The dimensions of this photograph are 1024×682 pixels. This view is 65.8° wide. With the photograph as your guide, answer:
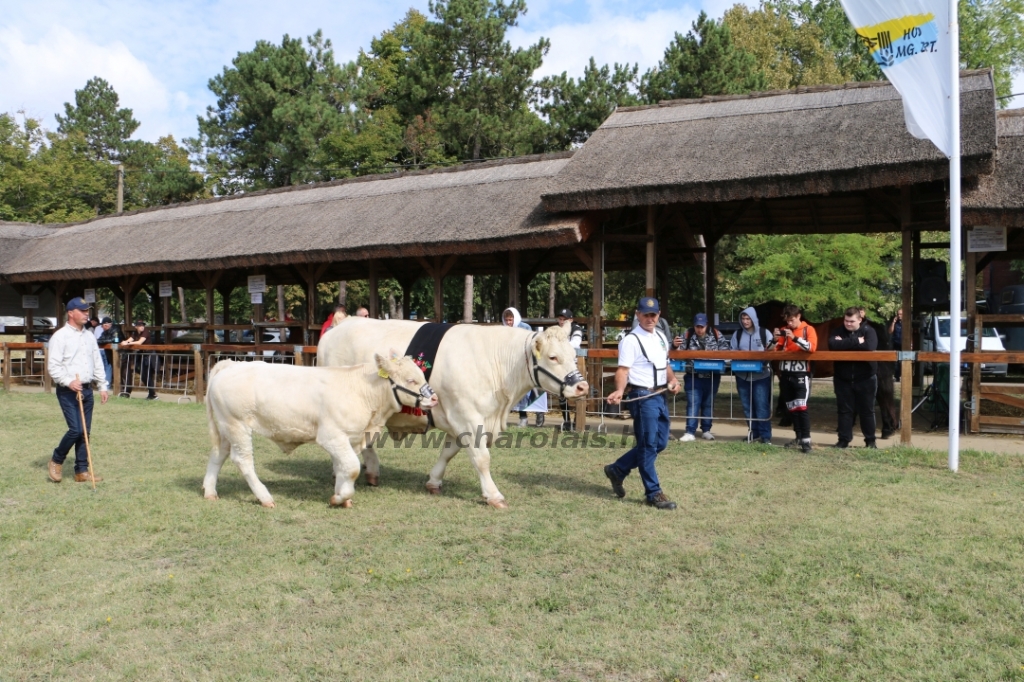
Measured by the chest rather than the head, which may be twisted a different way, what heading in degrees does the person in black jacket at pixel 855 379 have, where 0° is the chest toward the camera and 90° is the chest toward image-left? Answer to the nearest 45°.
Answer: approximately 0°

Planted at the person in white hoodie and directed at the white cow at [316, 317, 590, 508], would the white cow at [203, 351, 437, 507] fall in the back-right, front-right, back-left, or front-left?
front-right

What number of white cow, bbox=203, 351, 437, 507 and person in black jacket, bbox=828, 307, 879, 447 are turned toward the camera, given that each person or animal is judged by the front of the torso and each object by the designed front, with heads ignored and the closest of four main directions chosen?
1

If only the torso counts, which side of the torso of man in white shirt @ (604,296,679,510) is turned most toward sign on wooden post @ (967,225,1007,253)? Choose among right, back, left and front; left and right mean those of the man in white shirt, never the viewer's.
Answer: left

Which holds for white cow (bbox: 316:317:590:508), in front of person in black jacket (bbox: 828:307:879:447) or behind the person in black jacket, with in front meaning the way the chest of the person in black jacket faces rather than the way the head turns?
in front

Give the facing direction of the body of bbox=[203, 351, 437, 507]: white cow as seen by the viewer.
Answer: to the viewer's right

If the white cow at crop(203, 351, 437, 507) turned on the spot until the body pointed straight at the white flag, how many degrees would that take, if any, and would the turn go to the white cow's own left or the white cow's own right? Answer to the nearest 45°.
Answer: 0° — it already faces it

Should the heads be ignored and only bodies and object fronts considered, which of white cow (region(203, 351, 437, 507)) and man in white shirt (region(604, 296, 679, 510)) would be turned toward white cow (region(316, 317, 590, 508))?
white cow (region(203, 351, 437, 507))

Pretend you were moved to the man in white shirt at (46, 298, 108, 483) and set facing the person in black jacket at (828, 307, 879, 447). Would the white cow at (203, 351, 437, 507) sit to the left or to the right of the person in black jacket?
right

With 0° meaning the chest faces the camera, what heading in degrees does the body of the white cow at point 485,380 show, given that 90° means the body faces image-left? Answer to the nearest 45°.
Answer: approximately 315°

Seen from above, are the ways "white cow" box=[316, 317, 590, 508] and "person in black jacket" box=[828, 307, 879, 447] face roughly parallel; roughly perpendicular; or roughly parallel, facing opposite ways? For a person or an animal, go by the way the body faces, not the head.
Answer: roughly perpendicular

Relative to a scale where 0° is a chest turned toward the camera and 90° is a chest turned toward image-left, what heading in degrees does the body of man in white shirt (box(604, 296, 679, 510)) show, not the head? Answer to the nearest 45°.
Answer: approximately 315°

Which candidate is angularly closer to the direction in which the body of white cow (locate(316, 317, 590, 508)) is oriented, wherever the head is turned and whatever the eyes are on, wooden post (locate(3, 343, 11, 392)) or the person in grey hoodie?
the person in grey hoodie

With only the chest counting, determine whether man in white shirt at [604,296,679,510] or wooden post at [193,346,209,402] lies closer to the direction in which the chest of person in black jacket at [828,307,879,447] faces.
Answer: the man in white shirt

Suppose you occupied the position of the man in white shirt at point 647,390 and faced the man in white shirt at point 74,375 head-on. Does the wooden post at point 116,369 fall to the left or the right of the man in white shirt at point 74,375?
right

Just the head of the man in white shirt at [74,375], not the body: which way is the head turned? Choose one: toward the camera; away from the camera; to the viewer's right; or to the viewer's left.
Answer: to the viewer's right

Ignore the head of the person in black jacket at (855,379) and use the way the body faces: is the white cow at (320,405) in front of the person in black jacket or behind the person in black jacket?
in front

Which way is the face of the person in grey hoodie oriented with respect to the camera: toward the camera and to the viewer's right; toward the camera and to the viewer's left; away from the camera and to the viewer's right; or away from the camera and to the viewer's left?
toward the camera and to the viewer's left
